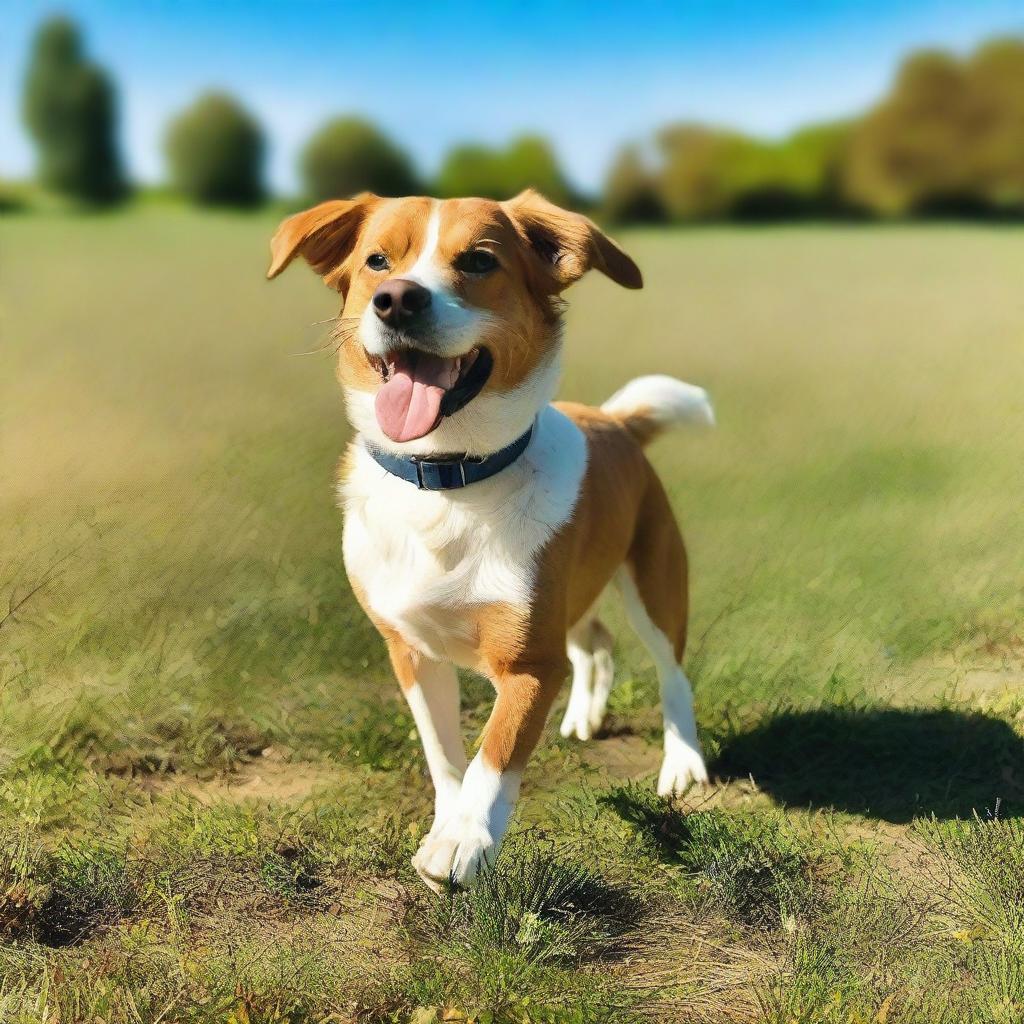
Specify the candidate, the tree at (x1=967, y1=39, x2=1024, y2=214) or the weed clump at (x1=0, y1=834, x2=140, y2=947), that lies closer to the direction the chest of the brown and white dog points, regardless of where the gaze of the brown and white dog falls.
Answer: the weed clump

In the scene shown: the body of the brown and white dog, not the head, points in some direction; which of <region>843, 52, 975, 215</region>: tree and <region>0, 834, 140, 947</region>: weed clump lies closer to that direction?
the weed clump

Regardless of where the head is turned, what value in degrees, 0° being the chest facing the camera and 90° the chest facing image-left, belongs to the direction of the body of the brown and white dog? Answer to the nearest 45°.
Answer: approximately 45°

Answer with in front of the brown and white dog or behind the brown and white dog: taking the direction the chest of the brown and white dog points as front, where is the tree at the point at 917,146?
behind

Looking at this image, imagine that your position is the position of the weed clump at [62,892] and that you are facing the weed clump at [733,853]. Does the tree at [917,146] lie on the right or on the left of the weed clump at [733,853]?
left

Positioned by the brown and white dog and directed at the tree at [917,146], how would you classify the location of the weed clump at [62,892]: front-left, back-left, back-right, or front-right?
back-left

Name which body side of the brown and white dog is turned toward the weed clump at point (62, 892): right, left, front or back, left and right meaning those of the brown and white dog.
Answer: front
